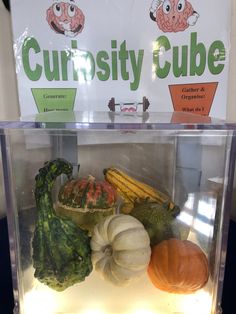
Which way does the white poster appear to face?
toward the camera
